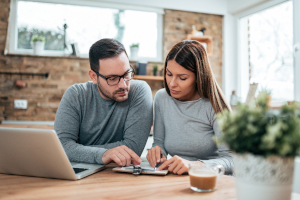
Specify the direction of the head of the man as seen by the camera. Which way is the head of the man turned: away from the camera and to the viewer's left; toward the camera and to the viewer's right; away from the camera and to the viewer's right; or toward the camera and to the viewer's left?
toward the camera and to the viewer's right

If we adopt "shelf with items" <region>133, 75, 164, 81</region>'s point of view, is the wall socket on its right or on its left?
on its right

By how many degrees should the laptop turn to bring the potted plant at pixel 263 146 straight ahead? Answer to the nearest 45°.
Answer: approximately 90° to its right

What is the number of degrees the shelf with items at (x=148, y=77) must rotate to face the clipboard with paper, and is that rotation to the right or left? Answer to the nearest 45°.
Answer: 0° — it already faces it

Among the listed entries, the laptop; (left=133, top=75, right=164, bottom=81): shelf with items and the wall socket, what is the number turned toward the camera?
2

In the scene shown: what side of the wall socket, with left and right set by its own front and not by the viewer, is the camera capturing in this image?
front

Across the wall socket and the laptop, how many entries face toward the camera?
1

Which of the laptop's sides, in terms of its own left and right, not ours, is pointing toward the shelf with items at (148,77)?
front

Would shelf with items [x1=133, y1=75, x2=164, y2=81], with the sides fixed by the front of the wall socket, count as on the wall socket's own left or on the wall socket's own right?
on the wall socket's own left

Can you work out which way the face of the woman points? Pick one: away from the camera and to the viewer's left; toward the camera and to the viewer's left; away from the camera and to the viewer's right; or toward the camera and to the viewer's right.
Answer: toward the camera and to the viewer's left

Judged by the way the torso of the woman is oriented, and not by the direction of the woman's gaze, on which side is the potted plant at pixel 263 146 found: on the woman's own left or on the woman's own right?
on the woman's own left

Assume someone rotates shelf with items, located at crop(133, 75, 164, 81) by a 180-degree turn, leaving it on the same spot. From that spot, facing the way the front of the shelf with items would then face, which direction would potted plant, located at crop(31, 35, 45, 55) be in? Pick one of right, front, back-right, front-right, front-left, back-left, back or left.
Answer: left

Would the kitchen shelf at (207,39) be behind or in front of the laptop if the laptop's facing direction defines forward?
in front

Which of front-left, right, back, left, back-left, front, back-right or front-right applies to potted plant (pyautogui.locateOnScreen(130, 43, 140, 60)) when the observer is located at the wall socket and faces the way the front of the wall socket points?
left

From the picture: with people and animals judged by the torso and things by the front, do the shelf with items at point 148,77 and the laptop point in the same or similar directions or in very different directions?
very different directions

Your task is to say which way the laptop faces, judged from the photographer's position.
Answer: facing away from the viewer and to the right of the viewer

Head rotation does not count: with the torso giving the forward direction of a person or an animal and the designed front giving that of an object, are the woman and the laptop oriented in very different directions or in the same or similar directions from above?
very different directions
